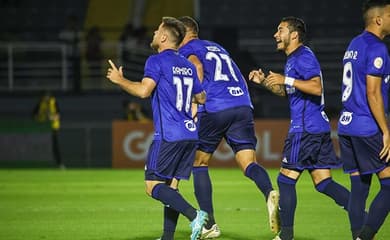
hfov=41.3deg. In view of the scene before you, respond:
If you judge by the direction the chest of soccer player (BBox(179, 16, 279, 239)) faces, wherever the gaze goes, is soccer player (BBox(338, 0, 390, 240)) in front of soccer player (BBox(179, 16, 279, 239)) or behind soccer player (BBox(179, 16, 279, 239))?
behind

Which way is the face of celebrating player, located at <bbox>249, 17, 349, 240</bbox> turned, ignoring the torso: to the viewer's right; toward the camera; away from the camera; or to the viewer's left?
to the viewer's left

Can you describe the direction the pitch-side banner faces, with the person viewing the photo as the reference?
facing the viewer

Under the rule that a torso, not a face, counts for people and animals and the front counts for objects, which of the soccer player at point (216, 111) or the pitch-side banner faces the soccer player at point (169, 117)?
the pitch-side banner

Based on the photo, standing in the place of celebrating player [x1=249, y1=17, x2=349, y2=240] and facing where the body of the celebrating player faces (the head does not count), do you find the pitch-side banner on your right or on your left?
on your right

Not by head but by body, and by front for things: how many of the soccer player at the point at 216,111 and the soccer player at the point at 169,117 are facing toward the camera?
0

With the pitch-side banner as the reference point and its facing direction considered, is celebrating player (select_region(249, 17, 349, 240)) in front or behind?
in front

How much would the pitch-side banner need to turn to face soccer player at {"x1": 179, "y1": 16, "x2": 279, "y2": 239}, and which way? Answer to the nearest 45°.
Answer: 0° — it already faces them
